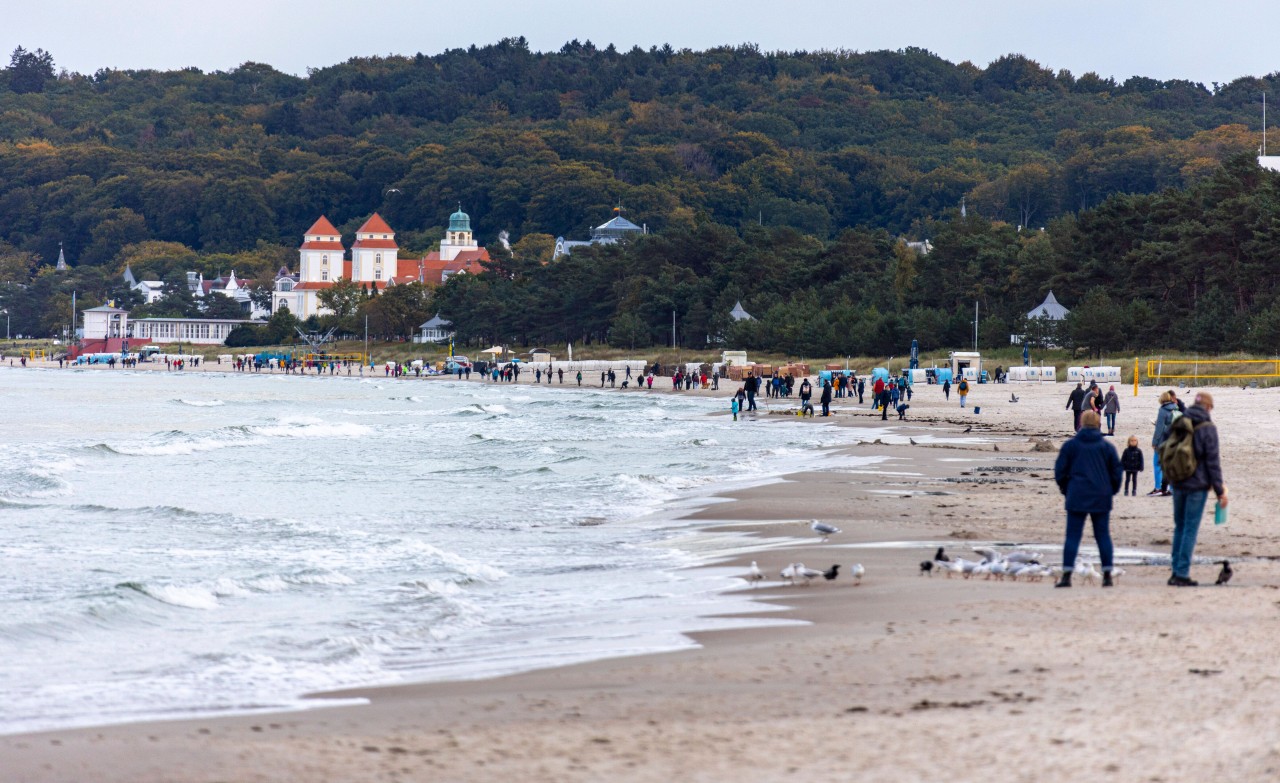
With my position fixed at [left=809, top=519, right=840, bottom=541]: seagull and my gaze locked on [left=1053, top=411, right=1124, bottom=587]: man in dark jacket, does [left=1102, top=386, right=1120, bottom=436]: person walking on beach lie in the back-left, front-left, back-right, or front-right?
back-left

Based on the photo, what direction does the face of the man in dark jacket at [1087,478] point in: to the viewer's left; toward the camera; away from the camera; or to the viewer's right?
away from the camera

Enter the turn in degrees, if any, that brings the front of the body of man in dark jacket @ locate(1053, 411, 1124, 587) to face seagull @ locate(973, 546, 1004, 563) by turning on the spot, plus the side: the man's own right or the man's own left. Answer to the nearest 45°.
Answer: approximately 45° to the man's own left

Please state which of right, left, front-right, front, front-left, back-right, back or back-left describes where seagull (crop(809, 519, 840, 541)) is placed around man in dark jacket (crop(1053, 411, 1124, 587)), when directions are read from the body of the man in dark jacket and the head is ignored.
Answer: front-left

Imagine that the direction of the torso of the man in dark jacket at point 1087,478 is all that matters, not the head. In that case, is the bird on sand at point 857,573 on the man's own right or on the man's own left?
on the man's own left

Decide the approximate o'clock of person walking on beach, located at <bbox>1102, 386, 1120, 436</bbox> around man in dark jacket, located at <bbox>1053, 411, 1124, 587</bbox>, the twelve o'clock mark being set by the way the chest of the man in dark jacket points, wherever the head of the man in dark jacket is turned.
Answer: The person walking on beach is roughly at 12 o'clock from the man in dark jacket.

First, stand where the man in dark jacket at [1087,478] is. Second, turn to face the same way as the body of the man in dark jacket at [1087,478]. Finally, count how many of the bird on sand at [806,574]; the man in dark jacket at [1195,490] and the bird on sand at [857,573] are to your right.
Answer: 1

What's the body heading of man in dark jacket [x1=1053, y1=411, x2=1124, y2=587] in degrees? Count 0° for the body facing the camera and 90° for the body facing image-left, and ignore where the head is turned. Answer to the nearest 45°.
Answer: approximately 180°

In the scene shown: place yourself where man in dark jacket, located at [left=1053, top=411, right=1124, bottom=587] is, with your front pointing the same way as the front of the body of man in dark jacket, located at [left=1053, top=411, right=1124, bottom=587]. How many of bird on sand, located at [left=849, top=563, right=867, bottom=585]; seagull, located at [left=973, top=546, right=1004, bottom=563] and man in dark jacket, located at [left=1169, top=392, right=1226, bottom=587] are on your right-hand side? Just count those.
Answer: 1

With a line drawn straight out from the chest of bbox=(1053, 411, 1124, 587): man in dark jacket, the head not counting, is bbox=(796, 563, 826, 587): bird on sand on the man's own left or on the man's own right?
on the man's own left

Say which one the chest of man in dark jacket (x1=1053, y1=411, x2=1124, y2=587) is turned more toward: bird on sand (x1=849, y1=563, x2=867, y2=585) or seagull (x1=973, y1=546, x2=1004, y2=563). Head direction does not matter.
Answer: the seagull

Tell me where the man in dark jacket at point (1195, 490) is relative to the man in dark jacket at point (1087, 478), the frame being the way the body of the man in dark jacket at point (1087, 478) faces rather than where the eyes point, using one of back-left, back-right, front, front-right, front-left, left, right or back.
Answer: right

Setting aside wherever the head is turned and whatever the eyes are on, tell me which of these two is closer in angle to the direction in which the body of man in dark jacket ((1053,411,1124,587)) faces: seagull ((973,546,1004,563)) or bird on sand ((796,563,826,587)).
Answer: the seagull
